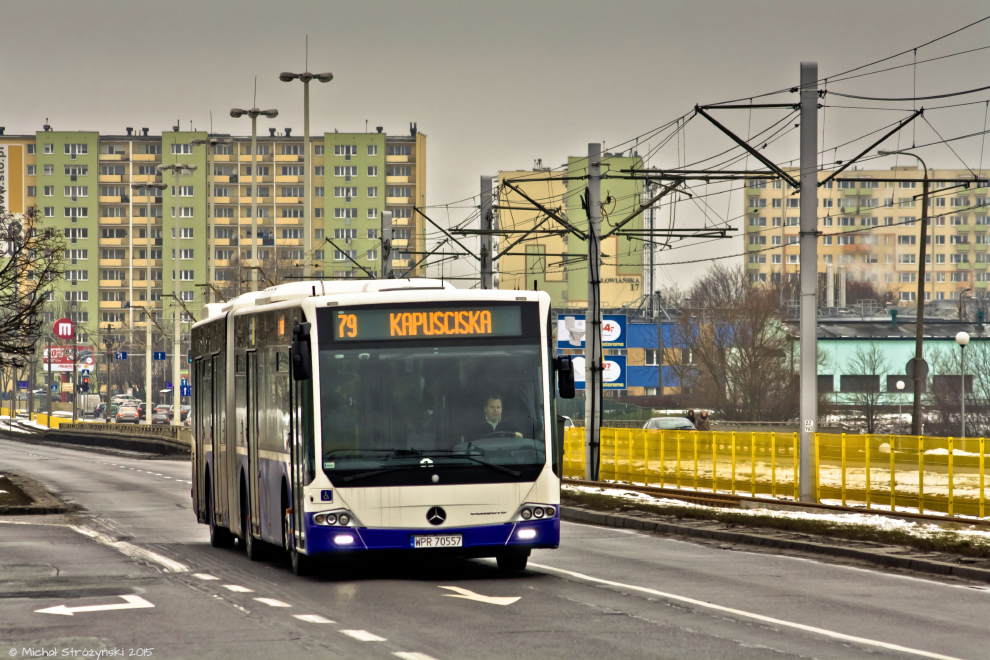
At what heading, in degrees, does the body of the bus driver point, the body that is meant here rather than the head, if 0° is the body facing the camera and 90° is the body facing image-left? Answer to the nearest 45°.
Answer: approximately 0°

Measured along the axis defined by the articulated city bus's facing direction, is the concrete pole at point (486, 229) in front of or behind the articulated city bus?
behind

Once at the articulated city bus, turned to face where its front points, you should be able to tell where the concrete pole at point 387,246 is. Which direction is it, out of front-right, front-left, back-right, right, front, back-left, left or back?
back

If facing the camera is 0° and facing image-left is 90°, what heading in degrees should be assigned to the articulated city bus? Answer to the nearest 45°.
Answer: approximately 0°
